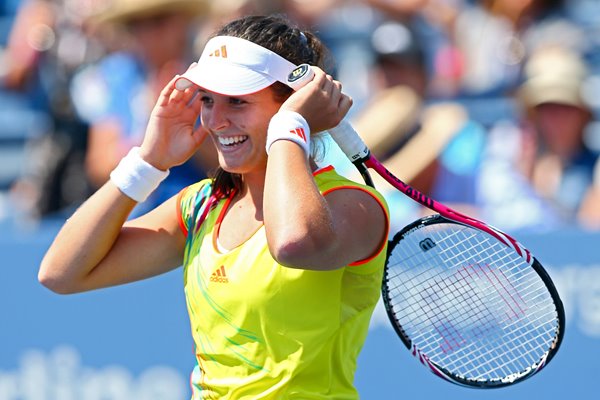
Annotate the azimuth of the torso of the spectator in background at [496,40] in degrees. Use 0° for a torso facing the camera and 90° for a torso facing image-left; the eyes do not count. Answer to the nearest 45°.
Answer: approximately 0°

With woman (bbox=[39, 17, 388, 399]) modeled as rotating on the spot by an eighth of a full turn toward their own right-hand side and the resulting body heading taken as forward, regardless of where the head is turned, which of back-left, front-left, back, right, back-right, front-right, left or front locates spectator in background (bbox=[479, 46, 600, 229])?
back-right

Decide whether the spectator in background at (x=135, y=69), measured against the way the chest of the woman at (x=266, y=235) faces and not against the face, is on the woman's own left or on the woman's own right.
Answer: on the woman's own right

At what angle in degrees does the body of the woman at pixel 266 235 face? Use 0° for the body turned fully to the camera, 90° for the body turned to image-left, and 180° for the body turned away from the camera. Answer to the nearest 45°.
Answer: approximately 45°

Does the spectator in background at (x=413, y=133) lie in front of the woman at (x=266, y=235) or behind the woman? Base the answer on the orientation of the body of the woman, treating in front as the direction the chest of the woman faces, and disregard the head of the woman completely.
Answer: behind

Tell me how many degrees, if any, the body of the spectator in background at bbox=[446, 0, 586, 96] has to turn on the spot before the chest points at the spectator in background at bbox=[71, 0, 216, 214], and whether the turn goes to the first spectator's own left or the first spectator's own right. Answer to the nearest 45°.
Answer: approximately 45° to the first spectator's own right
